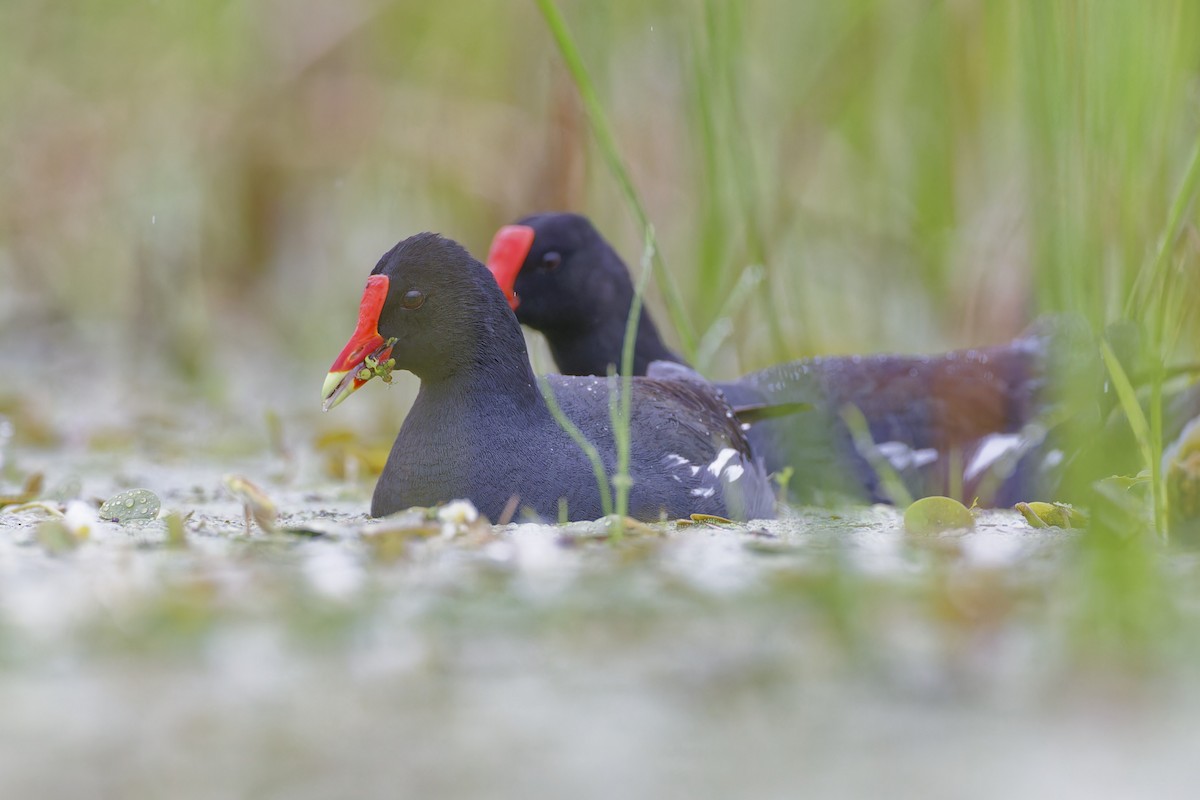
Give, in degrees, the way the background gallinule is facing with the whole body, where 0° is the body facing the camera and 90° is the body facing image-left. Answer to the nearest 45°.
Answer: approximately 90°

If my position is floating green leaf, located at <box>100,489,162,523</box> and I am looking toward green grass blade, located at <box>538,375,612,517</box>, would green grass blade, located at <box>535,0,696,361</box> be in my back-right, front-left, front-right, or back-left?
front-left

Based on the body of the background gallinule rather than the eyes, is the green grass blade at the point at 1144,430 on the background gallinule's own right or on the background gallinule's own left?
on the background gallinule's own left

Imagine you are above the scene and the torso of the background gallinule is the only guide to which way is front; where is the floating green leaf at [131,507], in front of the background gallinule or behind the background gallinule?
in front

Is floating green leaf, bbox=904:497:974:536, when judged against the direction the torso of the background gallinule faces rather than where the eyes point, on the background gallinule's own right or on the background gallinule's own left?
on the background gallinule's own left

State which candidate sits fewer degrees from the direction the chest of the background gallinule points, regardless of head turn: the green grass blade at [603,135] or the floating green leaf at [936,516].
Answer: the green grass blade

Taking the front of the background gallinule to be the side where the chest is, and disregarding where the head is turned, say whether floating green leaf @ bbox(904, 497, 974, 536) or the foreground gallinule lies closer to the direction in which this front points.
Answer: the foreground gallinule
